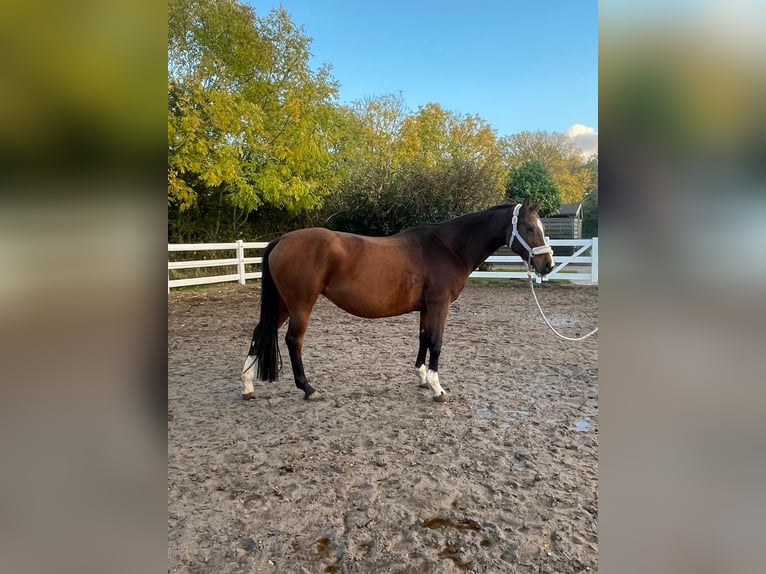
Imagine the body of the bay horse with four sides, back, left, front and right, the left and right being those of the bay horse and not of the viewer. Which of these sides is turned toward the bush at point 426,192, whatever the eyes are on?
left

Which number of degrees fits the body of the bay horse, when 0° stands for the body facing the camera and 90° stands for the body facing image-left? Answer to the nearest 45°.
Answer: approximately 270°

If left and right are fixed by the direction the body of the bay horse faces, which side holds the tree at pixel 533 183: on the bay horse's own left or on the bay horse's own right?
on the bay horse's own left

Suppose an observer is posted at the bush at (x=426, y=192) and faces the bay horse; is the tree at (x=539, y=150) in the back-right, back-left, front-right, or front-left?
back-left

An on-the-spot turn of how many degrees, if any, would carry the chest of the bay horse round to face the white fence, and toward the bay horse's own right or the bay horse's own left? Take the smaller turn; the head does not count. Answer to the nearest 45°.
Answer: approximately 90° to the bay horse's own left

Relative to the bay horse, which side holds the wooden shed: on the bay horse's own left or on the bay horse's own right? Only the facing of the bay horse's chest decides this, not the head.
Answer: on the bay horse's own left
